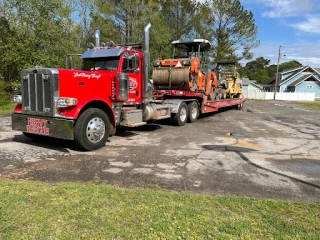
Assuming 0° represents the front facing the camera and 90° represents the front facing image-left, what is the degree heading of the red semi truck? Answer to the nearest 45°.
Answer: approximately 45°
